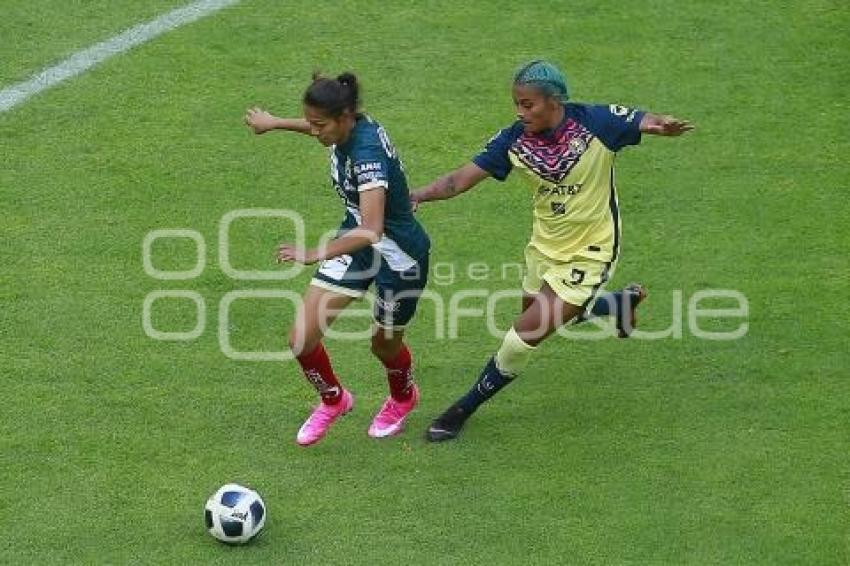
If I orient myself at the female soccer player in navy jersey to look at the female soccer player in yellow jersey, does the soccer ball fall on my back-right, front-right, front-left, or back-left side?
back-right

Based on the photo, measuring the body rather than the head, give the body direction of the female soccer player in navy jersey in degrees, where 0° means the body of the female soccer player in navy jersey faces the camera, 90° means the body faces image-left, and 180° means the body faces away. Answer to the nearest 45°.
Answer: approximately 45°

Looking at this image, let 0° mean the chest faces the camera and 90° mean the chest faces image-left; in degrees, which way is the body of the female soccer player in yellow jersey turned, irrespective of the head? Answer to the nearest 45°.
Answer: approximately 45°

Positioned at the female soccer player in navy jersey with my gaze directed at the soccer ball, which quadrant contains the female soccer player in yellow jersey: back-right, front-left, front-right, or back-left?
back-left

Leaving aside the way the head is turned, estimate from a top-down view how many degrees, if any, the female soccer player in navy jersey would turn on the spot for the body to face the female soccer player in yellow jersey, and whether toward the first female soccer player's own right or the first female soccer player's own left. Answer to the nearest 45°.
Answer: approximately 135° to the first female soccer player's own left
